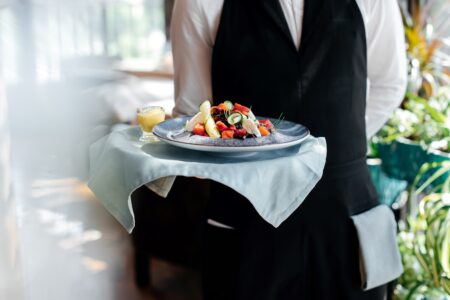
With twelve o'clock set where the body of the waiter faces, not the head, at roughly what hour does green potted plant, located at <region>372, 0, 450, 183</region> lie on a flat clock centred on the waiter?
The green potted plant is roughly at 7 o'clock from the waiter.

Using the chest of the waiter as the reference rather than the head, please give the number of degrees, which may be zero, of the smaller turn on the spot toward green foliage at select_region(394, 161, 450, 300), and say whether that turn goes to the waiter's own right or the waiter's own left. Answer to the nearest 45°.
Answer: approximately 135° to the waiter's own left

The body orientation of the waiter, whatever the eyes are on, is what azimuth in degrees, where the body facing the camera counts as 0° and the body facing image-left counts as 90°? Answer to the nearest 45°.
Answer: approximately 0°
